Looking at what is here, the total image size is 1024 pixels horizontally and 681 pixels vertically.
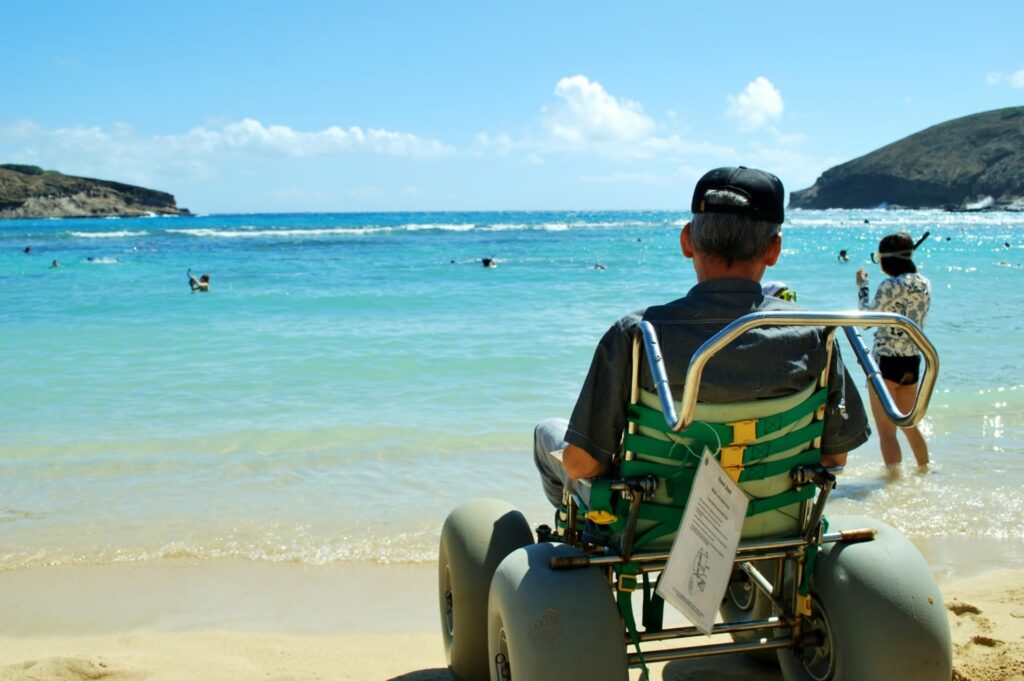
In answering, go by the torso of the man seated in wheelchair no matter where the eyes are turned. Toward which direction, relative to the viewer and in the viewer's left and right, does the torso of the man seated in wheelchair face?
facing away from the viewer

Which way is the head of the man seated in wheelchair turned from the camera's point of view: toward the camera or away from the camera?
away from the camera

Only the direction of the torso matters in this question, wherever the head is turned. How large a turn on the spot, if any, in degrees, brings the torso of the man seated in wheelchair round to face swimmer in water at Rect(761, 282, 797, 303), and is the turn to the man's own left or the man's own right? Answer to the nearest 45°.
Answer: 0° — they already face them
